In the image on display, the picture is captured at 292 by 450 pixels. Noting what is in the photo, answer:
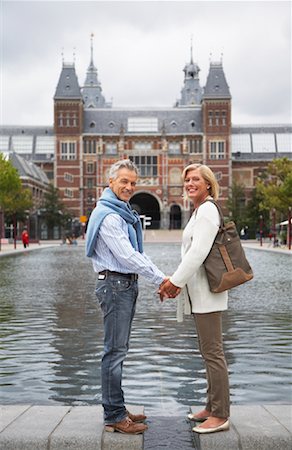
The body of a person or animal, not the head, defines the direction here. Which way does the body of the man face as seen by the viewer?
to the viewer's right

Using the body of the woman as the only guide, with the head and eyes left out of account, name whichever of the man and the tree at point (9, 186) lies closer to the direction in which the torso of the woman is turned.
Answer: the man

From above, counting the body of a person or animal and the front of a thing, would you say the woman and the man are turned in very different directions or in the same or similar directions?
very different directions

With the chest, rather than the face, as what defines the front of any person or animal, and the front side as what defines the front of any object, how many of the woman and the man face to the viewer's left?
1

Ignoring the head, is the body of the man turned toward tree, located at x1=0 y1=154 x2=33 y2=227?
no

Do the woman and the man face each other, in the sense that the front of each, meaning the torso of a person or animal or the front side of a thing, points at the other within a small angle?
yes

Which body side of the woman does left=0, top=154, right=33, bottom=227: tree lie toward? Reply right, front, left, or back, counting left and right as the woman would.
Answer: right

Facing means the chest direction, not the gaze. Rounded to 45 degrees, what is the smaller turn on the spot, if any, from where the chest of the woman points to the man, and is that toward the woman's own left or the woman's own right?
0° — they already face them

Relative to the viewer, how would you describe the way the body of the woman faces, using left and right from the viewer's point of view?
facing to the left of the viewer
